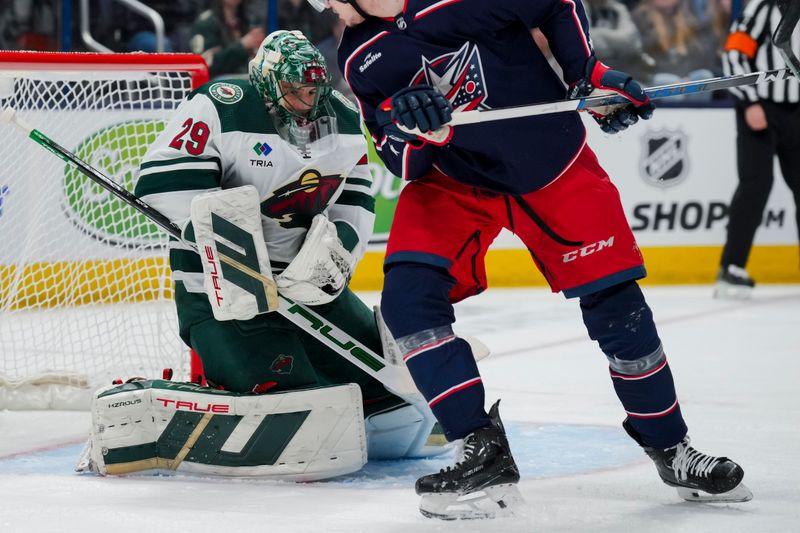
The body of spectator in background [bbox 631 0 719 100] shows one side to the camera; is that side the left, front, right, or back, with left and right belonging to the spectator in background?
front

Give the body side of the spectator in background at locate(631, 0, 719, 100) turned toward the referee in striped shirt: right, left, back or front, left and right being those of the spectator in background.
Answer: front

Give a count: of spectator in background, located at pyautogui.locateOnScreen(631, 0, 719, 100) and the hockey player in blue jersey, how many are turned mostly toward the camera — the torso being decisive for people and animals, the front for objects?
2

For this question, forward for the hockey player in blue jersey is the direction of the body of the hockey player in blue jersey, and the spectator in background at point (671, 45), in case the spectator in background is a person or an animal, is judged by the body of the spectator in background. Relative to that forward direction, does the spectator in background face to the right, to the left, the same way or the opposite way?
the same way

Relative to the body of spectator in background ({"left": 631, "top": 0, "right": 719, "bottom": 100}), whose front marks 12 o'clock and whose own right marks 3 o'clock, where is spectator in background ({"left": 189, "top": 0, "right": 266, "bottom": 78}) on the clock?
spectator in background ({"left": 189, "top": 0, "right": 266, "bottom": 78}) is roughly at 2 o'clock from spectator in background ({"left": 631, "top": 0, "right": 719, "bottom": 100}).

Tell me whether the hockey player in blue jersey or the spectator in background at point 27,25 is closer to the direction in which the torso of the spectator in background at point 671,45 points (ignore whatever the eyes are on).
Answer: the hockey player in blue jersey

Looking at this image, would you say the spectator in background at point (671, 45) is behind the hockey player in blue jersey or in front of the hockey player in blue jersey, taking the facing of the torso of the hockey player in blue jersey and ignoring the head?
behind

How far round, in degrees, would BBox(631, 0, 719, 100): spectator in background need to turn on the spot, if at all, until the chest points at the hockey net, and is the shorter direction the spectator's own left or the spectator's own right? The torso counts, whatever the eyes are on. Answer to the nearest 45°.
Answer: approximately 45° to the spectator's own right

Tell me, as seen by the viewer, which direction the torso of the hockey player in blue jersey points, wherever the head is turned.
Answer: toward the camera

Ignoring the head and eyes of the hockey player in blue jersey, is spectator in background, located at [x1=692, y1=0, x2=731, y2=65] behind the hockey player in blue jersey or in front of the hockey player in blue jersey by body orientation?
behind

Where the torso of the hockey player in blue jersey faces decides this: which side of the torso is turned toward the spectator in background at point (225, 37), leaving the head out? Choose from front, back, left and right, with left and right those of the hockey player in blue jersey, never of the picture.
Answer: back
